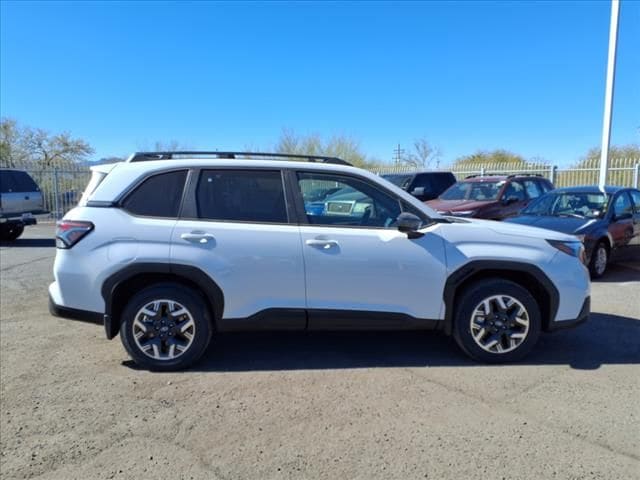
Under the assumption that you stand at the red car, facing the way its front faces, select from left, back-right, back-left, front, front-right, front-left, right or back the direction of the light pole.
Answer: back

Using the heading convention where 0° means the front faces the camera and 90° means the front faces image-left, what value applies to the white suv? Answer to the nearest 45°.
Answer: approximately 270°

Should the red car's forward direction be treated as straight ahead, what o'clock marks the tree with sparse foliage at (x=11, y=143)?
The tree with sparse foliage is roughly at 2 o'clock from the red car.

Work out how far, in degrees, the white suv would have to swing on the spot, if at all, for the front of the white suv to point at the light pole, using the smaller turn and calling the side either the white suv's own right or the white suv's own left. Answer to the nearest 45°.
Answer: approximately 45° to the white suv's own left

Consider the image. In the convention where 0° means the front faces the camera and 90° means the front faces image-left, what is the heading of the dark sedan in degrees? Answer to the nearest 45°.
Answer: approximately 45°

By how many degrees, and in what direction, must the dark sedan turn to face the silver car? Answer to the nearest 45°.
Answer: approximately 45° to its right

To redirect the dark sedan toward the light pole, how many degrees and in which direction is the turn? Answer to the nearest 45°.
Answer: approximately 135° to its right
